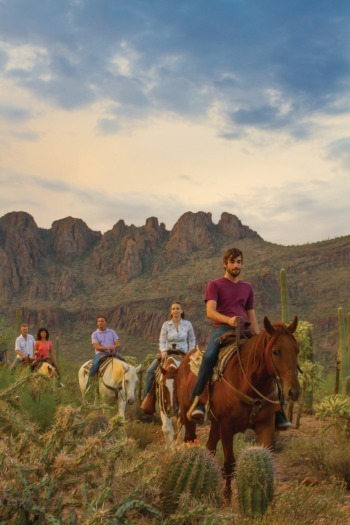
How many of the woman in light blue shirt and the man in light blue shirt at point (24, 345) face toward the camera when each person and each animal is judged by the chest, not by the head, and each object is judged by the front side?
2

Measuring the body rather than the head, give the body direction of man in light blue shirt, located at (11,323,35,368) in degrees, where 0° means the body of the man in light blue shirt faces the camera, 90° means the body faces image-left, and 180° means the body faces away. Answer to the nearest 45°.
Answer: approximately 0°

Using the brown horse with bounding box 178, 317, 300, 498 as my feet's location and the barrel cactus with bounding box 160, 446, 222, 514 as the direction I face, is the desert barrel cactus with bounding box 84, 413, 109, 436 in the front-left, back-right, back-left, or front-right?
back-right

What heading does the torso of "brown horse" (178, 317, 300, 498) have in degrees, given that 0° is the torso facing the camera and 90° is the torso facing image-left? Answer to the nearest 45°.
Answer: approximately 315°

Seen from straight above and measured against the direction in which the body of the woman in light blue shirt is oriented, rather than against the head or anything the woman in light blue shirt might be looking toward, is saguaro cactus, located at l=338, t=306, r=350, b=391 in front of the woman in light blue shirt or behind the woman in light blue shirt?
behind

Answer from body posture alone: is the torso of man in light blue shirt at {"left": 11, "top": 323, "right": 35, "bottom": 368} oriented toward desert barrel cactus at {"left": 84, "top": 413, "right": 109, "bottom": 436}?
yes

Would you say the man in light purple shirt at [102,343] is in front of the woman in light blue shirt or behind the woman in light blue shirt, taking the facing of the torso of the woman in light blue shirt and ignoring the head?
behind

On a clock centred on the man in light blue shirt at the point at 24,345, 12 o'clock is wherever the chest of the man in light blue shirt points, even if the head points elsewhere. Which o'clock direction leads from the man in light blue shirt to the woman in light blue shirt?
The woman in light blue shirt is roughly at 11 o'clock from the man in light blue shirt.
